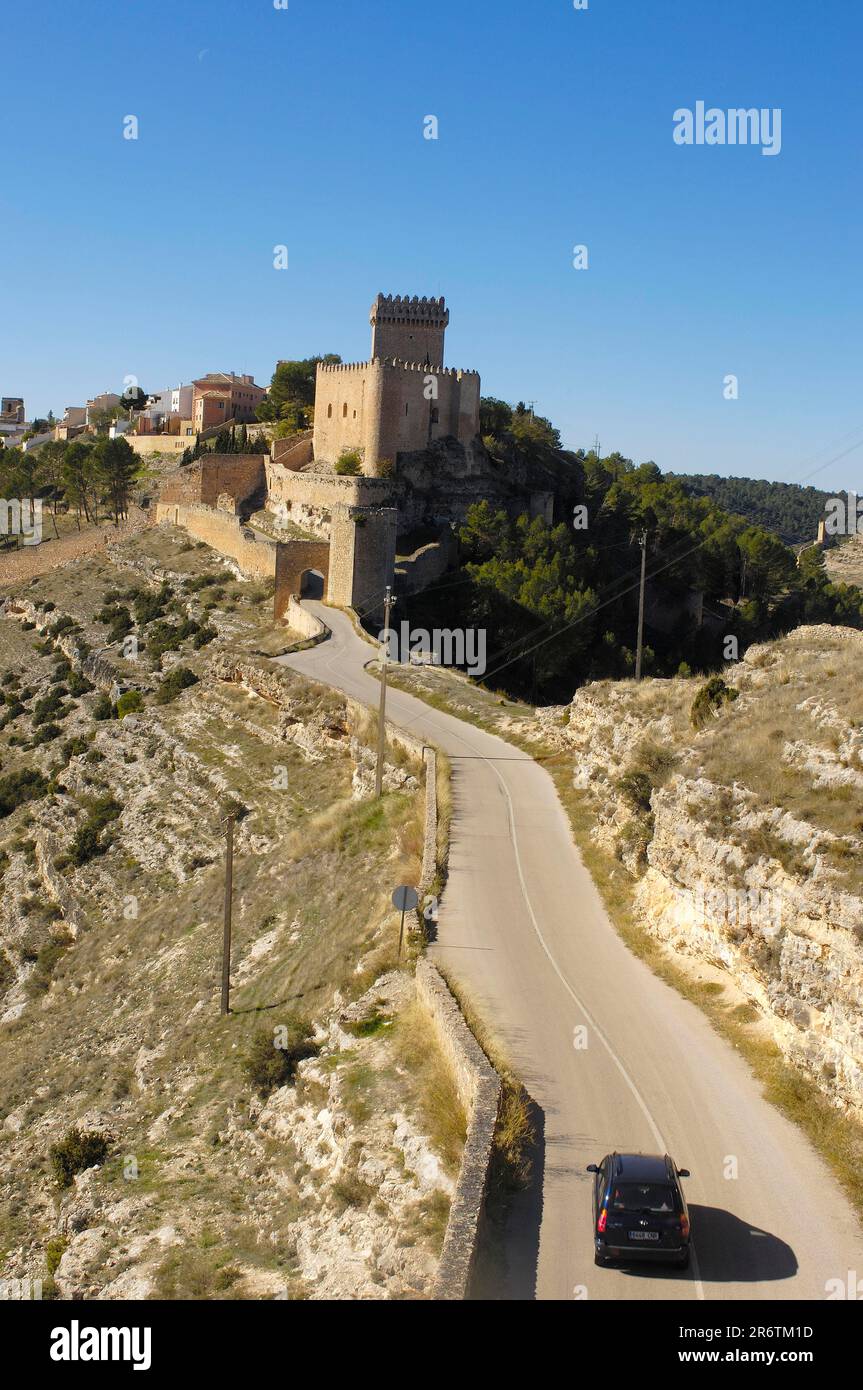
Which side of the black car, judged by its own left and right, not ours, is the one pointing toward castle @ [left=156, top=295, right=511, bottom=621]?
front

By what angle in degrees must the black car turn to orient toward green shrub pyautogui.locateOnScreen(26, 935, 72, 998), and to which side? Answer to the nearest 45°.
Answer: approximately 45° to its left

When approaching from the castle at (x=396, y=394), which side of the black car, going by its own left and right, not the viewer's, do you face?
front

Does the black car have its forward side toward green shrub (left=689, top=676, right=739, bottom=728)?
yes

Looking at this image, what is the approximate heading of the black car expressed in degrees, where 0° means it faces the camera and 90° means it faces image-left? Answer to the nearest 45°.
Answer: approximately 180°
